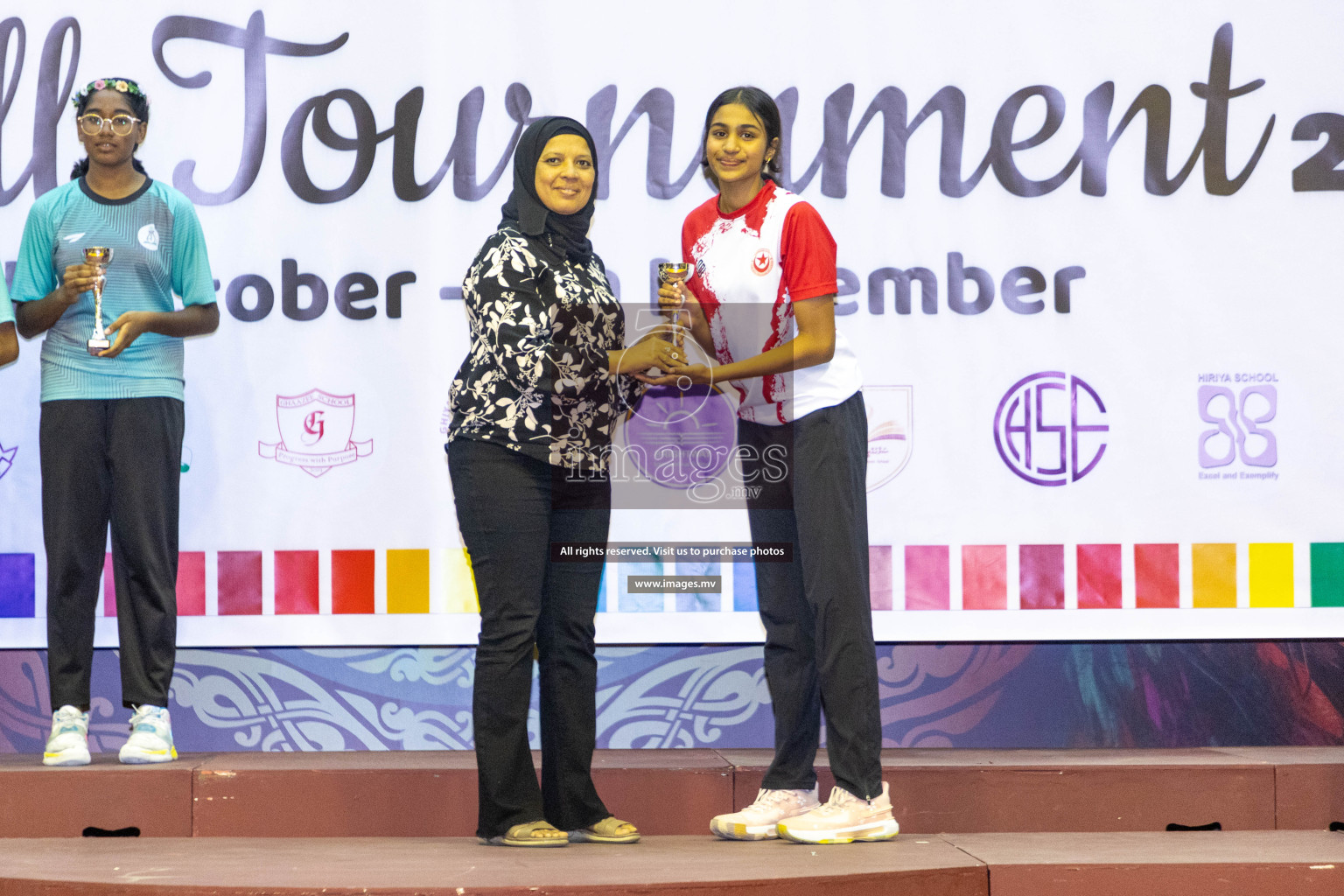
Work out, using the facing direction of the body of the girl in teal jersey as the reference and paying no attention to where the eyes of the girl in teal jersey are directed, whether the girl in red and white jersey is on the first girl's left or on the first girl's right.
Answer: on the first girl's left

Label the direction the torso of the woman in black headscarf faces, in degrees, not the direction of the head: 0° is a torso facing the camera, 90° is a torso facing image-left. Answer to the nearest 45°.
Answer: approximately 315°

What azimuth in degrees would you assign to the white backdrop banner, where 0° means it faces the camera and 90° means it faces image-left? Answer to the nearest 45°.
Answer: approximately 0°

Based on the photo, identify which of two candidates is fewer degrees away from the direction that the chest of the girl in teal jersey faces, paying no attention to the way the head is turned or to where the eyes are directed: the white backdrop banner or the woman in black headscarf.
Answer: the woman in black headscarf

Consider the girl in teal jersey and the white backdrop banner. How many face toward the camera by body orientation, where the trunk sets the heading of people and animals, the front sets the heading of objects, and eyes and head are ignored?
2

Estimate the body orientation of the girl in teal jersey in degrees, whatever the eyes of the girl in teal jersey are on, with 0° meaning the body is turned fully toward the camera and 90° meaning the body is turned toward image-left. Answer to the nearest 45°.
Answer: approximately 0°
